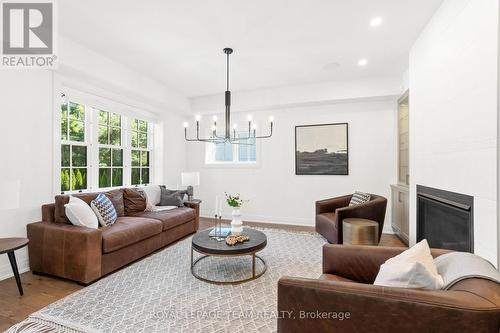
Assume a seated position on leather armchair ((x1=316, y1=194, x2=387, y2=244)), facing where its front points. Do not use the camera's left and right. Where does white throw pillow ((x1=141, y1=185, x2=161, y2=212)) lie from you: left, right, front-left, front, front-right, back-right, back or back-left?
front-right

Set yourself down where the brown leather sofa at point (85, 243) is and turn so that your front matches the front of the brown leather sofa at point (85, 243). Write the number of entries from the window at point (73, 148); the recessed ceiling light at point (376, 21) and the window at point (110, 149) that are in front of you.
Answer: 1

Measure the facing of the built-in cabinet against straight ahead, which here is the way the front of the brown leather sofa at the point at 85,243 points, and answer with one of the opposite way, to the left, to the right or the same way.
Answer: the opposite way

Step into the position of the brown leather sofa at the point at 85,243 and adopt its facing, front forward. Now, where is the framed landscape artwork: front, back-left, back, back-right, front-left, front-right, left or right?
front-left

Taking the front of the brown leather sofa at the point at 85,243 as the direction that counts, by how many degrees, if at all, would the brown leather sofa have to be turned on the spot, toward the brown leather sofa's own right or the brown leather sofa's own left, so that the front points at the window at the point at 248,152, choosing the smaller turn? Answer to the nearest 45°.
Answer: approximately 90° to the brown leather sofa's own left

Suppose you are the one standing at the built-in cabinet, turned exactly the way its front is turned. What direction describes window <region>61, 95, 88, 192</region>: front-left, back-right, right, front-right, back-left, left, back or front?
front-left

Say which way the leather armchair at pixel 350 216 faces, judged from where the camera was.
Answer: facing the viewer and to the left of the viewer

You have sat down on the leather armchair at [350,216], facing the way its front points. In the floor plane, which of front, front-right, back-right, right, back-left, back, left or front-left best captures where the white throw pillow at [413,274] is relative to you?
front-left

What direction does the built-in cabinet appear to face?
to the viewer's left

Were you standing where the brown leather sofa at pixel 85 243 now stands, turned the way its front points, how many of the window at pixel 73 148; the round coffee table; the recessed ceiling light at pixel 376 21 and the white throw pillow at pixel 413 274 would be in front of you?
3

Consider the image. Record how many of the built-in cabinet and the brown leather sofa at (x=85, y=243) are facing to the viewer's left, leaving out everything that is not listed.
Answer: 1

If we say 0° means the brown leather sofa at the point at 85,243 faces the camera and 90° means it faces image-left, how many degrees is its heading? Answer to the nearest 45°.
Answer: approximately 315°

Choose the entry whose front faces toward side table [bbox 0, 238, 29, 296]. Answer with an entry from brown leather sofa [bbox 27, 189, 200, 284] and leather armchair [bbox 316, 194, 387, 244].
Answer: the leather armchair

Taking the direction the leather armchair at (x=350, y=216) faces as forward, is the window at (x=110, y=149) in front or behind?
in front
